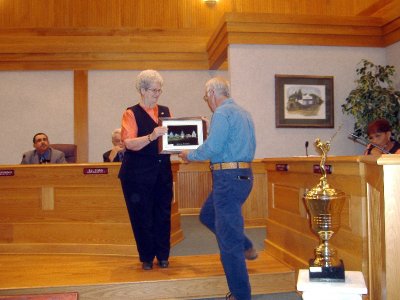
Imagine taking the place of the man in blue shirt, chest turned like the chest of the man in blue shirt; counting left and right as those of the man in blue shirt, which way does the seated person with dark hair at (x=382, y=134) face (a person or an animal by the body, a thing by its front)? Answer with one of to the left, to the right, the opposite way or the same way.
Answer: to the left

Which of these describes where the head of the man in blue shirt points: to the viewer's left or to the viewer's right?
to the viewer's left

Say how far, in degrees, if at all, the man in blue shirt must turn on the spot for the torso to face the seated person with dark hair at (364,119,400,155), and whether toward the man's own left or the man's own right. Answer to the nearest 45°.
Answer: approximately 90° to the man's own right

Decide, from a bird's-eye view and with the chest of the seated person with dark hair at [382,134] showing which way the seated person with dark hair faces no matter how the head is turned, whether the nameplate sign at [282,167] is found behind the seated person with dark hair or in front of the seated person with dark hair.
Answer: in front

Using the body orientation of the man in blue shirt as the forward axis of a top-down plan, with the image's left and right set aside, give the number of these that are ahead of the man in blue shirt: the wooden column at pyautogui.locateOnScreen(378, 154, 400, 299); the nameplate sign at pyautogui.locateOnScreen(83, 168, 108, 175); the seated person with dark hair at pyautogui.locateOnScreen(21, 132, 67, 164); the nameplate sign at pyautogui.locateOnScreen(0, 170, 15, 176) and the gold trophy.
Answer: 3

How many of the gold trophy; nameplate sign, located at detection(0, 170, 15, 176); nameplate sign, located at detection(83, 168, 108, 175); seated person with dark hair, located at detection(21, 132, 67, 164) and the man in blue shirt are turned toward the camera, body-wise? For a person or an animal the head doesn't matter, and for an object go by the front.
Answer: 4

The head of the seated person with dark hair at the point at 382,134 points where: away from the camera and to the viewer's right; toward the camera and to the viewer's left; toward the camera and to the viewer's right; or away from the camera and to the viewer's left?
toward the camera and to the viewer's left

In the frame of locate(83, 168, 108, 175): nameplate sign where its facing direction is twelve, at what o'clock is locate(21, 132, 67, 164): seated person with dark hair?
The seated person with dark hair is roughly at 5 o'clock from the nameplate sign.

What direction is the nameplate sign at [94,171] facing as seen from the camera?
toward the camera

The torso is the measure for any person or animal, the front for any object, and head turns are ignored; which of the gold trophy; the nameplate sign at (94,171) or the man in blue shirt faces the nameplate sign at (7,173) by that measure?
the man in blue shirt

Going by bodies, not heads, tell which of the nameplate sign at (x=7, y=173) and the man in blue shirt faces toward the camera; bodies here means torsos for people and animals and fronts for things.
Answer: the nameplate sign

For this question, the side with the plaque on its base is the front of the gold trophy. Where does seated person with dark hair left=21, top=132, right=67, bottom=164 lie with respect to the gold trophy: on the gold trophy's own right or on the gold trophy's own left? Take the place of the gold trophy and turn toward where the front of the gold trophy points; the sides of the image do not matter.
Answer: on the gold trophy's own right

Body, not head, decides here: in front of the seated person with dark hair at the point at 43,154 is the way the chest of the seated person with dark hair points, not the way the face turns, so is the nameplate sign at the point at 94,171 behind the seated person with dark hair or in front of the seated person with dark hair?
in front

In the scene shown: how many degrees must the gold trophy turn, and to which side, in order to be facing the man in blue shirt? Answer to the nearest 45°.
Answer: approximately 135° to its right

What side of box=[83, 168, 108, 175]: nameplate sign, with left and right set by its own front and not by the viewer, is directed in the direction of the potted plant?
left

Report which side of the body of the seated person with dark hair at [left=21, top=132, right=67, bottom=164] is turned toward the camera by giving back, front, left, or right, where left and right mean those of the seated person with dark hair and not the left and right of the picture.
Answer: front

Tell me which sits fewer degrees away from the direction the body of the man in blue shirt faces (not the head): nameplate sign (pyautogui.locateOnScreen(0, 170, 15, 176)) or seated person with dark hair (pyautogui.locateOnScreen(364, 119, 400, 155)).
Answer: the nameplate sign

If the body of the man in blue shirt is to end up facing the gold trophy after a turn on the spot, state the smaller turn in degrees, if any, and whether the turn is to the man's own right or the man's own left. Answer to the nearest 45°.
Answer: approximately 180°

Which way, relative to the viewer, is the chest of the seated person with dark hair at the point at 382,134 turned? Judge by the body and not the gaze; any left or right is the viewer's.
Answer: facing the viewer and to the left of the viewer
